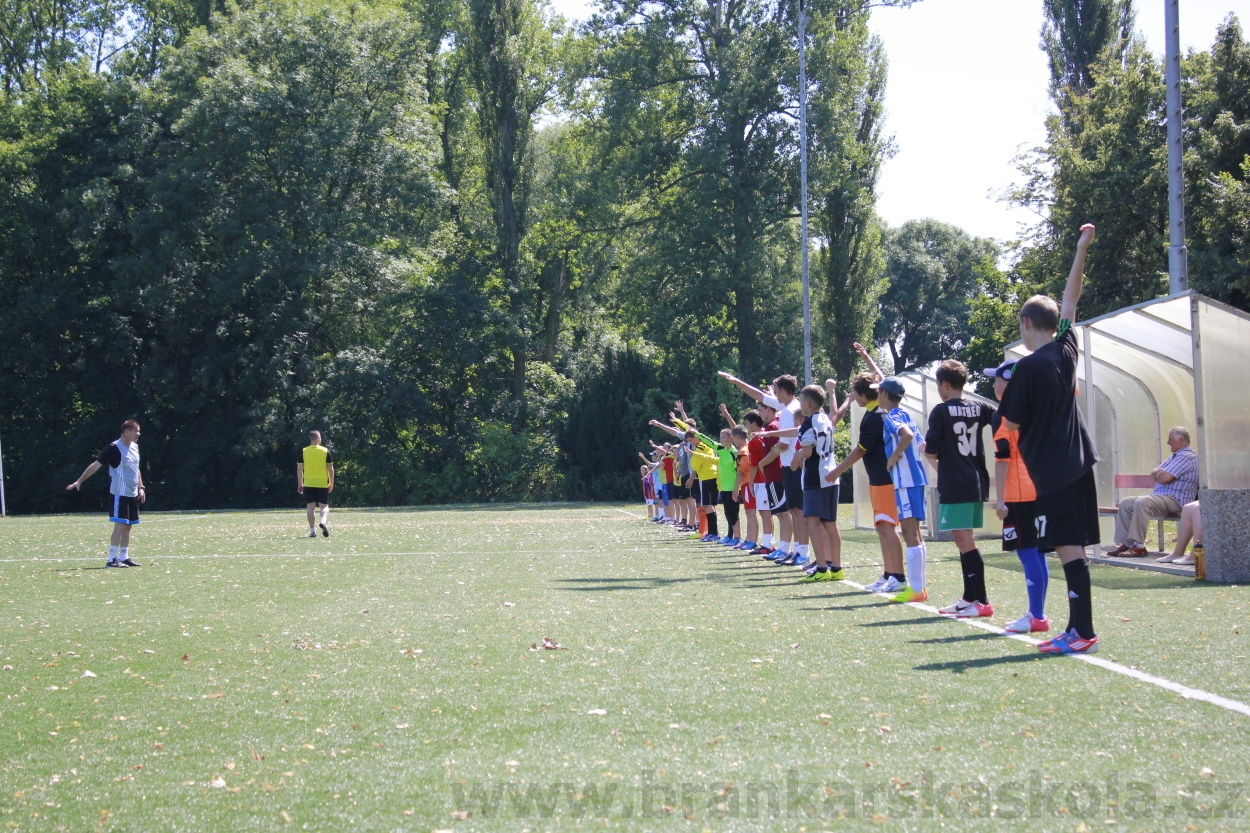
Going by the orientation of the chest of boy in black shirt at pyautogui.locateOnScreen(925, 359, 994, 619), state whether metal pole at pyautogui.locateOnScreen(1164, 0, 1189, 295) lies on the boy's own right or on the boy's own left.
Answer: on the boy's own right

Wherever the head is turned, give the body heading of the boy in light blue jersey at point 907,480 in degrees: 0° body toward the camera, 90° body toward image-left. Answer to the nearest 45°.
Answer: approximately 90°

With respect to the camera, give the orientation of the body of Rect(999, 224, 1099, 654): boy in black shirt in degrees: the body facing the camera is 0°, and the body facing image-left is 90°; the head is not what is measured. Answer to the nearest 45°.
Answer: approximately 135°

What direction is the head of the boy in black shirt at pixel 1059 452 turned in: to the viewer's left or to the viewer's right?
to the viewer's left

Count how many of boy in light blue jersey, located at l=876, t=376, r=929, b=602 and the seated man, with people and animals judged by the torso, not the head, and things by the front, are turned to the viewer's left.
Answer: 2

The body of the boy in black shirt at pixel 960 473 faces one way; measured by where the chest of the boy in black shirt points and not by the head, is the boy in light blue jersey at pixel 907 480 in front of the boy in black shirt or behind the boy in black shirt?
in front

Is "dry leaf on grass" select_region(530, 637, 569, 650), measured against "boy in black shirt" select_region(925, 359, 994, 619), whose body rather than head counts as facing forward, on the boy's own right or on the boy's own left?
on the boy's own left

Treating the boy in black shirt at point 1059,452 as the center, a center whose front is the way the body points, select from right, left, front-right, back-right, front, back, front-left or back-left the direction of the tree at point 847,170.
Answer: front-right

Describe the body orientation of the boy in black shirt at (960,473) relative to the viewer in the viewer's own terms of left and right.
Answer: facing away from the viewer and to the left of the viewer

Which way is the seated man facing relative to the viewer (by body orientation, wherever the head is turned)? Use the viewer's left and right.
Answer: facing to the left of the viewer
